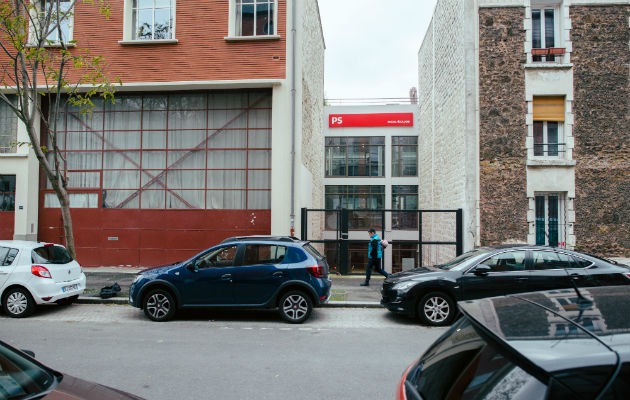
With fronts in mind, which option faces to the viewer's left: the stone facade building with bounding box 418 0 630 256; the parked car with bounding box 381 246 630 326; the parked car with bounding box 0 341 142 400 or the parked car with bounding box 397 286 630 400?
the parked car with bounding box 381 246 630 326

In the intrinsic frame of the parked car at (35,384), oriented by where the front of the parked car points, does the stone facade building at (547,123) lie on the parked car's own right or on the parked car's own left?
on the parked car's own left

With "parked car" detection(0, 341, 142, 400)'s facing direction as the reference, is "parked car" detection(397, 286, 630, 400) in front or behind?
in front

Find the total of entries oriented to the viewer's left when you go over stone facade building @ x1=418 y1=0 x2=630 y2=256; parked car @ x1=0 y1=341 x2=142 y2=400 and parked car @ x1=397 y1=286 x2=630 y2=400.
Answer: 0

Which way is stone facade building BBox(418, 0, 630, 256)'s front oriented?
toward the camera

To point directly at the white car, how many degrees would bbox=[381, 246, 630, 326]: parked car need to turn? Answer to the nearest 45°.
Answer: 0° — it already faces it

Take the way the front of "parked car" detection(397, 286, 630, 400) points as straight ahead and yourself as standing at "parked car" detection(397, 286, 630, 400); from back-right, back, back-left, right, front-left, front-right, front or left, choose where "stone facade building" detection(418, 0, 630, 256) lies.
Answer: front-left

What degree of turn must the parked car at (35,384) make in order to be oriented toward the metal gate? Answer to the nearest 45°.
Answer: approximately 90° to its left

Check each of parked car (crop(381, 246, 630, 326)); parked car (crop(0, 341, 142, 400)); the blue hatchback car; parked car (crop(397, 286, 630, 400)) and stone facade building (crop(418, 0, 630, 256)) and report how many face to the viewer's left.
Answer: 2

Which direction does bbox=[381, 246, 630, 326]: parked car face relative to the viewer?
to the viewer's left

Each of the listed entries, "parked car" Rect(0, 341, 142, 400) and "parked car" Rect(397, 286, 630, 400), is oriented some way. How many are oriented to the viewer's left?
0

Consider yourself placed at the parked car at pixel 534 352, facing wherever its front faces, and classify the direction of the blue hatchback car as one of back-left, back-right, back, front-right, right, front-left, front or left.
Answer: left

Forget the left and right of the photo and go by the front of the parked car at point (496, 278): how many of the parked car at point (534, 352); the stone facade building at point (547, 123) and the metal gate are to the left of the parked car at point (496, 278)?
1

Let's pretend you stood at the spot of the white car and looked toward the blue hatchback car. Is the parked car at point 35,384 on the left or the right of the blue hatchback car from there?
right

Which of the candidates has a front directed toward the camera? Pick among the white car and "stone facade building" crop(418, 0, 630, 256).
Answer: the stone facade building

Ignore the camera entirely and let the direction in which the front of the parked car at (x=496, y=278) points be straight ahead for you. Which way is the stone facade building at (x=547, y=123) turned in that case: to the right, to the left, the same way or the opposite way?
to the left

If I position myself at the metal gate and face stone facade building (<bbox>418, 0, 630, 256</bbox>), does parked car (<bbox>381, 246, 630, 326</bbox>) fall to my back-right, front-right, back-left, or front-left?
front-right

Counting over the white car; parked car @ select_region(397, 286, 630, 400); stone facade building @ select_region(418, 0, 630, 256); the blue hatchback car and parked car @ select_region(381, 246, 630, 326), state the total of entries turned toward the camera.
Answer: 1

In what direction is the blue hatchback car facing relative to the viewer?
to the viewer's left

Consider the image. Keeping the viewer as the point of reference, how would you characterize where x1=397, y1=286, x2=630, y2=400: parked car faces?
facing away from the viewer and to the right of the viewer

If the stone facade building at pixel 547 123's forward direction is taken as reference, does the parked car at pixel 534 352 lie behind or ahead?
ahead
